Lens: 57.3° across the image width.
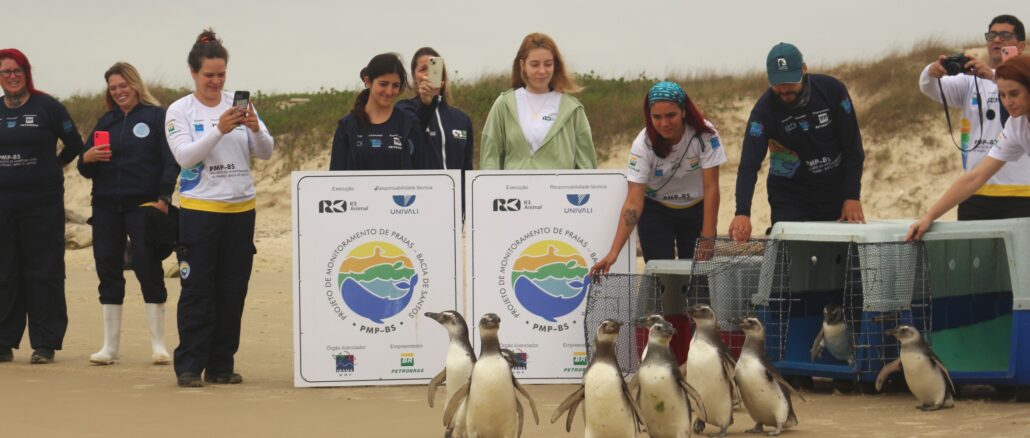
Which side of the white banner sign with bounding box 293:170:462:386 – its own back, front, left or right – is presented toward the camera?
front

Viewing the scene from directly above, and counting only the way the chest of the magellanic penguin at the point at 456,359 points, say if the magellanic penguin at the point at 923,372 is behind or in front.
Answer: behind

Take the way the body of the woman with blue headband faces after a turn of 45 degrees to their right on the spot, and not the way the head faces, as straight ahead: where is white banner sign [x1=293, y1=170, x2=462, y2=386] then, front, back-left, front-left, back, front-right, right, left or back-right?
front-right

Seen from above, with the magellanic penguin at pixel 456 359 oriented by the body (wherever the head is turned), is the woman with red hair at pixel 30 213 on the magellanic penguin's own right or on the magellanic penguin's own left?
on the magellanic penguin's own right

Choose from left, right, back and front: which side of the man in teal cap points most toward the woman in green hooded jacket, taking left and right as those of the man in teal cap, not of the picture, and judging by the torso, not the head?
right

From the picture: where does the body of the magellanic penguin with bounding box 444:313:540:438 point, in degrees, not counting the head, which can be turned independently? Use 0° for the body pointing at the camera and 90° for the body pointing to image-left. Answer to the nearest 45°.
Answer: approximately 0°

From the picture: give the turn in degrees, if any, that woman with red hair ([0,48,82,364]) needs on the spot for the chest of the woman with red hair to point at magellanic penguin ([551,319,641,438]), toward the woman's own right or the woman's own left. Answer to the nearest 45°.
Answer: approximately 45° to the woman's own left

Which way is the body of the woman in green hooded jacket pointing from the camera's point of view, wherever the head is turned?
toward the camera

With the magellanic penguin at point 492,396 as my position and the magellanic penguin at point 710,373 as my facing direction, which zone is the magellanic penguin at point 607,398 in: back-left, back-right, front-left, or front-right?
front-right

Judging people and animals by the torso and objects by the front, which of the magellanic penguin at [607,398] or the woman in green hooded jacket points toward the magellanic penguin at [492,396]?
the woman in green hooded jacket

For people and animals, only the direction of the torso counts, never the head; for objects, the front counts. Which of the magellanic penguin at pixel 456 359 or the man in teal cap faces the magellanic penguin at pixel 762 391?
the man in teal cap
